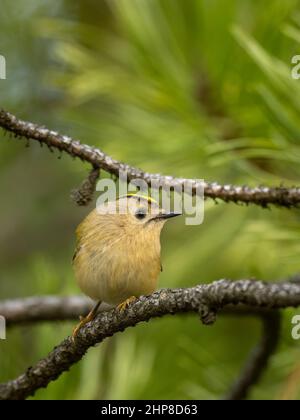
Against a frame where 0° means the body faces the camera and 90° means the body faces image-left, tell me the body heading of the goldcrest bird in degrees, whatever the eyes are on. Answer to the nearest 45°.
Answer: approximately 315°
